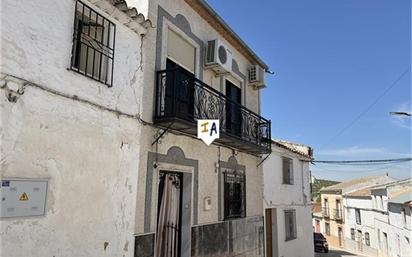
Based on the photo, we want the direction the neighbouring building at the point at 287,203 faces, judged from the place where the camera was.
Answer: facing the viewer and to the right of the viewer

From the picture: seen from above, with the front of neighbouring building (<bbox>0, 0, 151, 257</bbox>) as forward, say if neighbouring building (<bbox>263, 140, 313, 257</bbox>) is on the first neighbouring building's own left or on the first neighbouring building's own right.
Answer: on the first neighbouring building's own left

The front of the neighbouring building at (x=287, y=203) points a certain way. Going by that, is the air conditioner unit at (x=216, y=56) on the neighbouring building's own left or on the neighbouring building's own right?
on the neighbouring building's own right

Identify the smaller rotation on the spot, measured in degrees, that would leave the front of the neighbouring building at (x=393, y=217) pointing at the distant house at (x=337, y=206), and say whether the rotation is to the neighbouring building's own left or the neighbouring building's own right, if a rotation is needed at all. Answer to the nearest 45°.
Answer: approximately 90° to the neighbouring building's own right

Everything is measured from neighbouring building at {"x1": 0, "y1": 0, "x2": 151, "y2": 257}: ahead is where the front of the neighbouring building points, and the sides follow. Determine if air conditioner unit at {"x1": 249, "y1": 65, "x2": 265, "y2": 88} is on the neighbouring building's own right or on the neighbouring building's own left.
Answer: on the neighbouring building's own left

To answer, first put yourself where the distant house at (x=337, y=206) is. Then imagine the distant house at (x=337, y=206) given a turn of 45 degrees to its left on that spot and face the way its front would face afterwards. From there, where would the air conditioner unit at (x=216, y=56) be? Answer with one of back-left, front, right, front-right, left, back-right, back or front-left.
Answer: front

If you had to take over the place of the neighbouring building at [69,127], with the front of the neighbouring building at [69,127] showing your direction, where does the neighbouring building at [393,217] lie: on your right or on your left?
on your left

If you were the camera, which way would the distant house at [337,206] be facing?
facing the viewer and to the left of the viewer

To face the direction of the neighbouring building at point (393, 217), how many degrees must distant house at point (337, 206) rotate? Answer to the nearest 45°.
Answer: approximately 45° to its left

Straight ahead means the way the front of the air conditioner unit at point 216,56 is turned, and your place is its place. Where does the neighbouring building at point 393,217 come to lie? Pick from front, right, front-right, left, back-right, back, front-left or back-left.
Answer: left

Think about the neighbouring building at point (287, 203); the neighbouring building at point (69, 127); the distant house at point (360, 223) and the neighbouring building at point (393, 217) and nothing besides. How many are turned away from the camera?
0

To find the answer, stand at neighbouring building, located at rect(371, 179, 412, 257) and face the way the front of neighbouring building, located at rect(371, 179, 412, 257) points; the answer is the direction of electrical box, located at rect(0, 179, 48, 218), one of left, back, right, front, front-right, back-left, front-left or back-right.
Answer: front-left

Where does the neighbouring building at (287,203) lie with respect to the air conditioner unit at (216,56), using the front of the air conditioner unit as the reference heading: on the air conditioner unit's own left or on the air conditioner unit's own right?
on the air conditioner unit's own left
